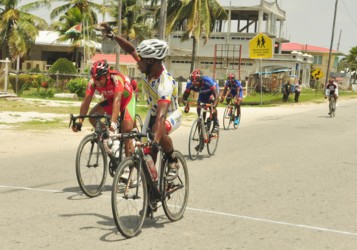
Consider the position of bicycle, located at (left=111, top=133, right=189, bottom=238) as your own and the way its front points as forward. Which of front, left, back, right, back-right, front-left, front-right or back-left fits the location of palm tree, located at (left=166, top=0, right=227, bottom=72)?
back-right

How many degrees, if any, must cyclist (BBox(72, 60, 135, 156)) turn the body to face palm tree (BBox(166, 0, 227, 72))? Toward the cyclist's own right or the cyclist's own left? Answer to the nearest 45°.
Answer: approximately 135° to the cyclist's own right

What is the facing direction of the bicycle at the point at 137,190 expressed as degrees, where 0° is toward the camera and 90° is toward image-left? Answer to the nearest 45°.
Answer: approximately 45°

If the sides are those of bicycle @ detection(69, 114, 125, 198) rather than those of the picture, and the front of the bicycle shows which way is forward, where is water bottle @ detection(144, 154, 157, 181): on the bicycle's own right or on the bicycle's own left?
on the bicycle's own left

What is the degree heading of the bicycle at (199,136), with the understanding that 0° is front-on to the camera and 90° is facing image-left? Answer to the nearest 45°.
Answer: approximately 45°

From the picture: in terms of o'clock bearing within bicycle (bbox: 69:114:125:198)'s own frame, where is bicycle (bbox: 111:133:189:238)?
bicycle (bbox: 111:133:189:238) is roughly at 10 o'clock from bicycle (bbox: 69:114:125:198).

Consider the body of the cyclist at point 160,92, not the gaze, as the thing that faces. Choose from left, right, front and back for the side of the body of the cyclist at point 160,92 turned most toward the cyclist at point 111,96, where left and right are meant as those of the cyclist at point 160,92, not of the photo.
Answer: right

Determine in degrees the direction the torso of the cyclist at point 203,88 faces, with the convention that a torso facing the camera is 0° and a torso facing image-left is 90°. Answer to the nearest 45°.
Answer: approximately 45°

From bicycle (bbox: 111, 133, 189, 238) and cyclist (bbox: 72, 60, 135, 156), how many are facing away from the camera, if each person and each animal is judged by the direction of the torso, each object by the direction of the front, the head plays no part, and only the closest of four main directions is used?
0

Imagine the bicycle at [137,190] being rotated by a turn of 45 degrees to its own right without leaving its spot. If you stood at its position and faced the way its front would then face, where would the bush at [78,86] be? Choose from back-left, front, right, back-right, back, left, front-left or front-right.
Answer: right

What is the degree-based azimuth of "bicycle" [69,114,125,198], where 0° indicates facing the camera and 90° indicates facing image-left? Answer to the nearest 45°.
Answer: approximately 45°

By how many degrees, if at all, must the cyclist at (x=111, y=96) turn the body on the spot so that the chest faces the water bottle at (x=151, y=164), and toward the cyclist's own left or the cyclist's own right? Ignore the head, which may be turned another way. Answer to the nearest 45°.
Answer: approximately 45° to the cyclist's own left
